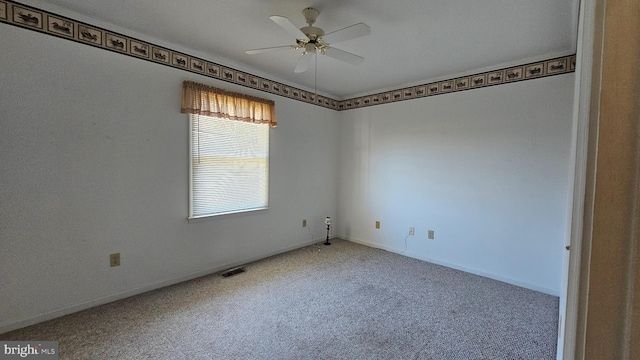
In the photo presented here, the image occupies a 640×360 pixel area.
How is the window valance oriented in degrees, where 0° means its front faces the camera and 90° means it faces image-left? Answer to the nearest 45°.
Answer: approximately 315°

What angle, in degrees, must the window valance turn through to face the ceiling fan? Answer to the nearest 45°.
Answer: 0° — it already faces it
